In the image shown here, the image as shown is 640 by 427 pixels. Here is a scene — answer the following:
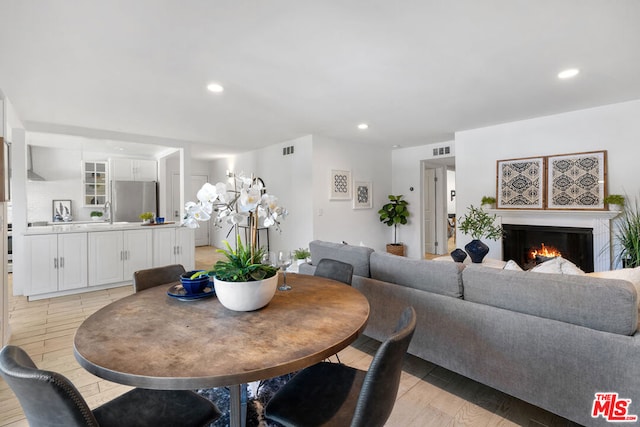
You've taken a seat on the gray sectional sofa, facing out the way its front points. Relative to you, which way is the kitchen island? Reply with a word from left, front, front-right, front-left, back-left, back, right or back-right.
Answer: back-left

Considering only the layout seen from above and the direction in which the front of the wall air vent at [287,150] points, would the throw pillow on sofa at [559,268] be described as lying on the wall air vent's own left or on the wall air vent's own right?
on the wall air vent's own left

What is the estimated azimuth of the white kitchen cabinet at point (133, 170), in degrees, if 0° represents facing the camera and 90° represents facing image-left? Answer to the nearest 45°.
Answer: approximately 0°

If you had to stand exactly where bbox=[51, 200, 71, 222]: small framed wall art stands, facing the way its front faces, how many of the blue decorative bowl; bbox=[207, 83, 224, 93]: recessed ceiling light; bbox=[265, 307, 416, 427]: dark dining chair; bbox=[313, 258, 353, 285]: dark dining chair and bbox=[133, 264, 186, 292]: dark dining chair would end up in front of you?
5

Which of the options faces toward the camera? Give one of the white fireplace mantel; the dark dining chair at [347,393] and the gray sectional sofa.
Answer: the white fireplace mantel

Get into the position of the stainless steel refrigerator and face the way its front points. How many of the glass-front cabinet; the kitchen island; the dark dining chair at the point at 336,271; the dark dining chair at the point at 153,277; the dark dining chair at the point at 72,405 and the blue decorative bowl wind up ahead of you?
5

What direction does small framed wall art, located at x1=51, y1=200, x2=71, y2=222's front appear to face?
toward the camera

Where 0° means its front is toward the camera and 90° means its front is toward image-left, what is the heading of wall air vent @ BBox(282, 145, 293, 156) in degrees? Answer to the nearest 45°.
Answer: approximately 45°

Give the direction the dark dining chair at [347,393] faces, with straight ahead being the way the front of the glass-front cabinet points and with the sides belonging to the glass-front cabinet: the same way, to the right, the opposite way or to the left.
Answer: the opposite way

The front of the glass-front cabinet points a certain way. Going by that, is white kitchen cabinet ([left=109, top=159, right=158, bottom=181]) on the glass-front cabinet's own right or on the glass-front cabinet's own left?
on the glass-front cabinet's own left

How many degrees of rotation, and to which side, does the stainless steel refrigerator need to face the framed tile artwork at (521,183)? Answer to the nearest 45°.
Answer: approximately 45° to its left

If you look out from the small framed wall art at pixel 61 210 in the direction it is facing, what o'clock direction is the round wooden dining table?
The round wooden dining table is roughly at 12 o'clock from the small framed wall art.

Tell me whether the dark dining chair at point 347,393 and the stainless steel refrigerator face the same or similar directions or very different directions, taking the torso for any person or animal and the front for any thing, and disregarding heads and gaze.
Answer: very different directions

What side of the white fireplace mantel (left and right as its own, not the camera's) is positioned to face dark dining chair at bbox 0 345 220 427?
front

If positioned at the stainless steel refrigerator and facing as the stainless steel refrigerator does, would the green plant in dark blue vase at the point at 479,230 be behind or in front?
in front

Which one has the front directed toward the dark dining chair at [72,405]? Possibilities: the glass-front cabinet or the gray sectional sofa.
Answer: the glass-front cabinet

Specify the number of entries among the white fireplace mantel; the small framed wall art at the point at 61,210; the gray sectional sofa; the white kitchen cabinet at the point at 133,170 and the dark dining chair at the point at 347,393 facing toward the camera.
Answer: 3

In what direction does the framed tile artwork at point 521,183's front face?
toward the camera

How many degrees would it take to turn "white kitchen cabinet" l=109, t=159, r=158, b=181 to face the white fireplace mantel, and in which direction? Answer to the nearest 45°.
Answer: approximately 45° to its left
